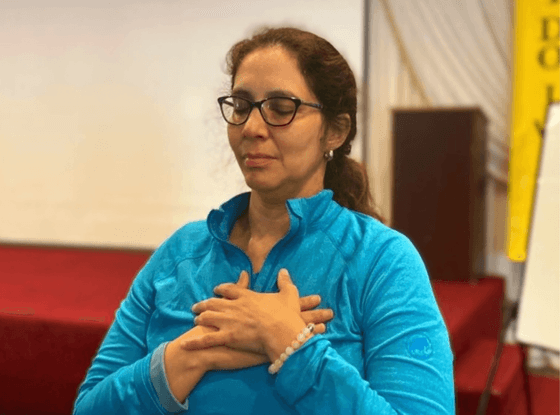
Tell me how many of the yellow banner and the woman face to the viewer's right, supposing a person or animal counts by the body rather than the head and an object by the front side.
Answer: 0

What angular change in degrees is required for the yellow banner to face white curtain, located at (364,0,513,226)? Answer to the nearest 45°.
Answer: approximately 90° to its right

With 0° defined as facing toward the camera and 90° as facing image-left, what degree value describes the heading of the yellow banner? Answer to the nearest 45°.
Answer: approximately 0°

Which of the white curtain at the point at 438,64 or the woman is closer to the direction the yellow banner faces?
the woman

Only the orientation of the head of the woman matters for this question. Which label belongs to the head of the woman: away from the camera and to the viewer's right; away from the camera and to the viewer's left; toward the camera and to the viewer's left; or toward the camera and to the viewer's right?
toward the camera and to the viewer's left

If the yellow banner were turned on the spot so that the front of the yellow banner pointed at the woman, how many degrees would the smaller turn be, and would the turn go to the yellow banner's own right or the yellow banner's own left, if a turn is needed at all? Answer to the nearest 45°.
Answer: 0° — it already faces them

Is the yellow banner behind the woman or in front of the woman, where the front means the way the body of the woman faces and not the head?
behind

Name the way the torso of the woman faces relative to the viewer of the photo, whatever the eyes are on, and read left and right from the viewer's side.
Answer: facing the viewer and to the left of the viewer
